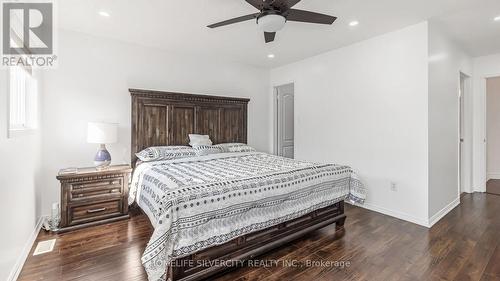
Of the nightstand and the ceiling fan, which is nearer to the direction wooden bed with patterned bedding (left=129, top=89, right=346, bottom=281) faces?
the ceiling fan

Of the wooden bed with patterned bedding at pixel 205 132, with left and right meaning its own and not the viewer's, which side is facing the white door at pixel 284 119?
left

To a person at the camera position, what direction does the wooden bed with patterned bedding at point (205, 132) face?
facing the viewer and to the right of the viewer

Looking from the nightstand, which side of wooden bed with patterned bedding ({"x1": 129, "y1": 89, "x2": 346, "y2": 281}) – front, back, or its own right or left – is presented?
right

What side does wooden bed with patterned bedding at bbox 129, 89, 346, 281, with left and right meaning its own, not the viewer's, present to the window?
right

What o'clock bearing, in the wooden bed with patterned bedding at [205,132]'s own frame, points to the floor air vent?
The floor air vent is roughly at 3 o'clock from the wooden bed with patterned bedding.
